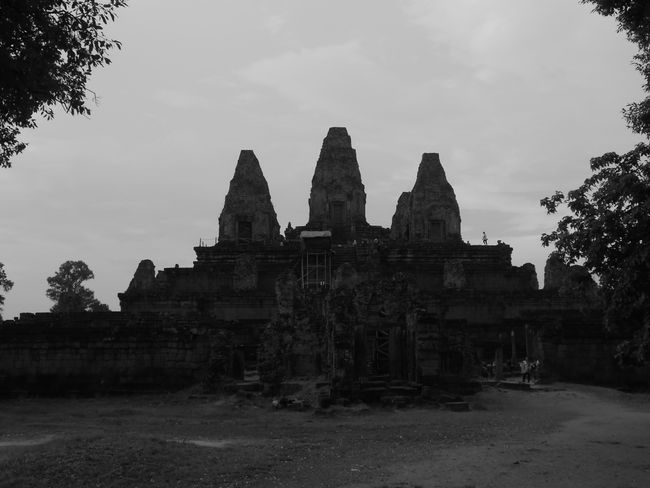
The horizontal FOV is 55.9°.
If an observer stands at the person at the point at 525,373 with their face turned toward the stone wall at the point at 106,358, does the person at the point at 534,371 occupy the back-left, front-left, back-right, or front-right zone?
back-right

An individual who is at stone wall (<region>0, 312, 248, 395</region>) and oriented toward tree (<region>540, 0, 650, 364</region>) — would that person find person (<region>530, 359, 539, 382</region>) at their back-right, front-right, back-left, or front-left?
front-left

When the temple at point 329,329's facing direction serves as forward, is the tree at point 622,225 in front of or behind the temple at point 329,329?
in front

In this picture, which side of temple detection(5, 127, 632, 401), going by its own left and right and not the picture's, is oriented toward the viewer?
front
